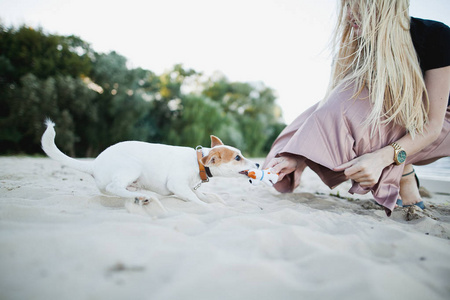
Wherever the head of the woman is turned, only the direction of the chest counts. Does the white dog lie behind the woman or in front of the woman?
in front

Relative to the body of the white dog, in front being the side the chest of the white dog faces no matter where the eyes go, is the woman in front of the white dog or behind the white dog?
in front

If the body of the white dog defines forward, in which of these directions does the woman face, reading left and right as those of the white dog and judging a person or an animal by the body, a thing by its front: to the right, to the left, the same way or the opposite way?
the opposite way

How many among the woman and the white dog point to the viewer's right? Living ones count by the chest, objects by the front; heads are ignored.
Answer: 1

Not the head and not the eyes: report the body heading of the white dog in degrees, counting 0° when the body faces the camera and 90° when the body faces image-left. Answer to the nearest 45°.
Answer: approximately 270°
